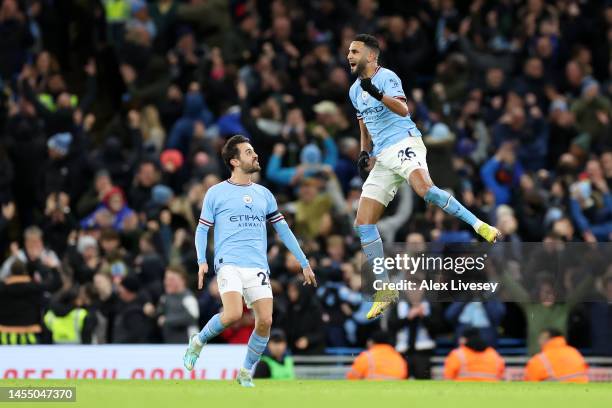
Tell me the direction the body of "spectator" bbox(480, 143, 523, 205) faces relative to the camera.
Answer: toward the camera

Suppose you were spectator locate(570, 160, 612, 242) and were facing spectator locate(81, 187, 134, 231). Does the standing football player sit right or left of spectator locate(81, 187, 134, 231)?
left

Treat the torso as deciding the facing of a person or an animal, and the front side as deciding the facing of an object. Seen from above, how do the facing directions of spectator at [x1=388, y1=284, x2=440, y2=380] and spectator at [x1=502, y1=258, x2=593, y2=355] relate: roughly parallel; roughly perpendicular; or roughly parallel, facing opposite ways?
roughly parallel

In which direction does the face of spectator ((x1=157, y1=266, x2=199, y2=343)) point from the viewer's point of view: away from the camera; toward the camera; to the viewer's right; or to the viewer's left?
toward the camera

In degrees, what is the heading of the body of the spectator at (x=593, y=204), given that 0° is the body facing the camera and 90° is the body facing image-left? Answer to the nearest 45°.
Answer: approximately 45°

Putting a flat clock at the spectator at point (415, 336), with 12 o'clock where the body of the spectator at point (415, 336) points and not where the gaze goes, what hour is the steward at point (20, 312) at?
the steward at point (20, 312) is roughly at 3 o'clock from the spectator at point (415, 336).

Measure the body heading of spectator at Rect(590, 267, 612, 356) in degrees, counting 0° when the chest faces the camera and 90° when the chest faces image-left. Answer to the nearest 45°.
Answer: approximately 0°

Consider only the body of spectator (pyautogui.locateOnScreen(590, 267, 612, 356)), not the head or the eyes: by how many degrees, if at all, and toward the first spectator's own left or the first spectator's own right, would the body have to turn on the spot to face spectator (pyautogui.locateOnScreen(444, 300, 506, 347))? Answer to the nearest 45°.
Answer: approximately 90° to the first spectator's own right

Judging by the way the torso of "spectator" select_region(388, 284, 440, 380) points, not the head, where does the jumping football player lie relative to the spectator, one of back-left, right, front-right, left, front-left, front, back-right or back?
front

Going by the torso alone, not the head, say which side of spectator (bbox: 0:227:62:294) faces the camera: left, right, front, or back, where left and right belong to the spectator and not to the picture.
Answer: front
